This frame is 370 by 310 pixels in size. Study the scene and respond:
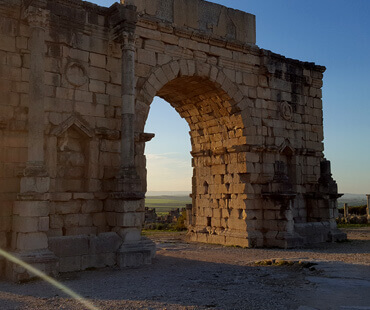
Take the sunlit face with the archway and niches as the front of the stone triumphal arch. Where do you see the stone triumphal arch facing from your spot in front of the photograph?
facing the viewer and to the right of the viewer
